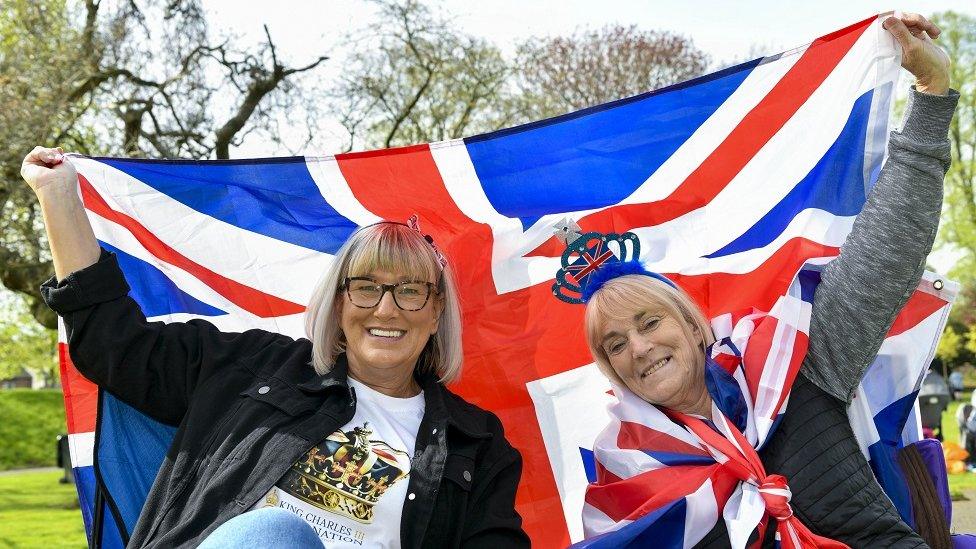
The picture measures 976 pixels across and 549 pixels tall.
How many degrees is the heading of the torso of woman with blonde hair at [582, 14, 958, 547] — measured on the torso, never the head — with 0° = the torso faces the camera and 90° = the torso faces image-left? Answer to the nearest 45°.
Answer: approximately 0°

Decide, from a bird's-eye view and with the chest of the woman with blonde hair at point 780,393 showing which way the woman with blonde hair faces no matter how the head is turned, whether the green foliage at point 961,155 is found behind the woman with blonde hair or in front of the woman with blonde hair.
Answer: behind

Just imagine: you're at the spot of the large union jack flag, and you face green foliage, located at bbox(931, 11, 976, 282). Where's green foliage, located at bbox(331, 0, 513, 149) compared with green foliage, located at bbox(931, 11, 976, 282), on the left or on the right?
left

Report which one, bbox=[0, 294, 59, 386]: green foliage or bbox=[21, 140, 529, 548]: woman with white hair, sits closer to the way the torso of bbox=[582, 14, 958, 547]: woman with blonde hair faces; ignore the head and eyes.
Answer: the woman with white hair

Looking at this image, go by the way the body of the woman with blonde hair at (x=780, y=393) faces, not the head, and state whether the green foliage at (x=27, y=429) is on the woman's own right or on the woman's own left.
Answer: on the woman's own right

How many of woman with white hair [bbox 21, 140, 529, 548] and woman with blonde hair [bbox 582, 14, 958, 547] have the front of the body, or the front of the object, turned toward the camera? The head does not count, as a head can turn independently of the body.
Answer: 2

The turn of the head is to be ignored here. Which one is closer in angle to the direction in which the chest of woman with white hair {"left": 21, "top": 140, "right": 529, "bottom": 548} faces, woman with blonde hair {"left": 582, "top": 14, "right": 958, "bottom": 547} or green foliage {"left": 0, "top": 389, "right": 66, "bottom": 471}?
the woman with blonde hair
